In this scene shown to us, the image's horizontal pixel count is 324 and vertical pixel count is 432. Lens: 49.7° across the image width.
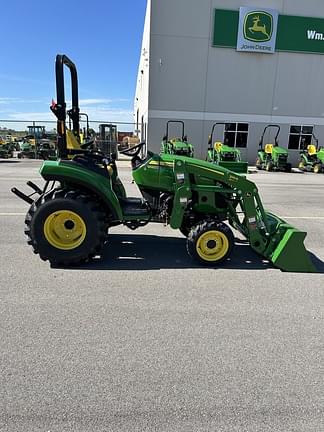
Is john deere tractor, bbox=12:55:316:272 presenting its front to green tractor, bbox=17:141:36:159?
no

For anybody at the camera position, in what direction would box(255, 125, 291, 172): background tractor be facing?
facing the viewer and to the right of the viewer

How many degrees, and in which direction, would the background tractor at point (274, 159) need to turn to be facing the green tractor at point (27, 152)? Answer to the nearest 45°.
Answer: approximately 135° to its right

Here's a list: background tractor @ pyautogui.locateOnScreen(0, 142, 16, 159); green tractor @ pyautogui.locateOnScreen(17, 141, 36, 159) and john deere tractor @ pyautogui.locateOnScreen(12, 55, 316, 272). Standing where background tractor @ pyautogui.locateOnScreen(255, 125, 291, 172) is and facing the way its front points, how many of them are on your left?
0

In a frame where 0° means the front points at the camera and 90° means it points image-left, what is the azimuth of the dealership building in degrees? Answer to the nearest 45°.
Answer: approximately 0°

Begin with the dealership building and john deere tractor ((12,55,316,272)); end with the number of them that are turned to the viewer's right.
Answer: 1

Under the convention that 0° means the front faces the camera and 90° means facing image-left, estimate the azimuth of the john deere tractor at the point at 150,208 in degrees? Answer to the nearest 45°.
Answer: approximately 270°

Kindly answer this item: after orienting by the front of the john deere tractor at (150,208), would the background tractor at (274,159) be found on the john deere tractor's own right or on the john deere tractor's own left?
on the john deere tractor's own left

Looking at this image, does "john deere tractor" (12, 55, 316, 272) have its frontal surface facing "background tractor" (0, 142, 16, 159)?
no

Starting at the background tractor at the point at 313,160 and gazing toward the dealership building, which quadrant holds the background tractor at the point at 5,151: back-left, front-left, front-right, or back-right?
front-left

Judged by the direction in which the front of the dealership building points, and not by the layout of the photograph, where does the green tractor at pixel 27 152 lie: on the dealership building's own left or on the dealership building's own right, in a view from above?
on the dealership building's own right

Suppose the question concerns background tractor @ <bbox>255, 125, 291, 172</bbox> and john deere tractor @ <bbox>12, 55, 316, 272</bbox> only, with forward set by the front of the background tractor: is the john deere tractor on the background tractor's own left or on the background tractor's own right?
on the background tractor's own right

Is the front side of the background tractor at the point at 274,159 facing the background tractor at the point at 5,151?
no

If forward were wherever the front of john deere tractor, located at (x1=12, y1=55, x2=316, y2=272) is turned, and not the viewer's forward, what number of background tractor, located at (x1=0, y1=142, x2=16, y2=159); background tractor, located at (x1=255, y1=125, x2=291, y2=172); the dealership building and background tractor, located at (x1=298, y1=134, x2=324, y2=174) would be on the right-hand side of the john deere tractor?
0
